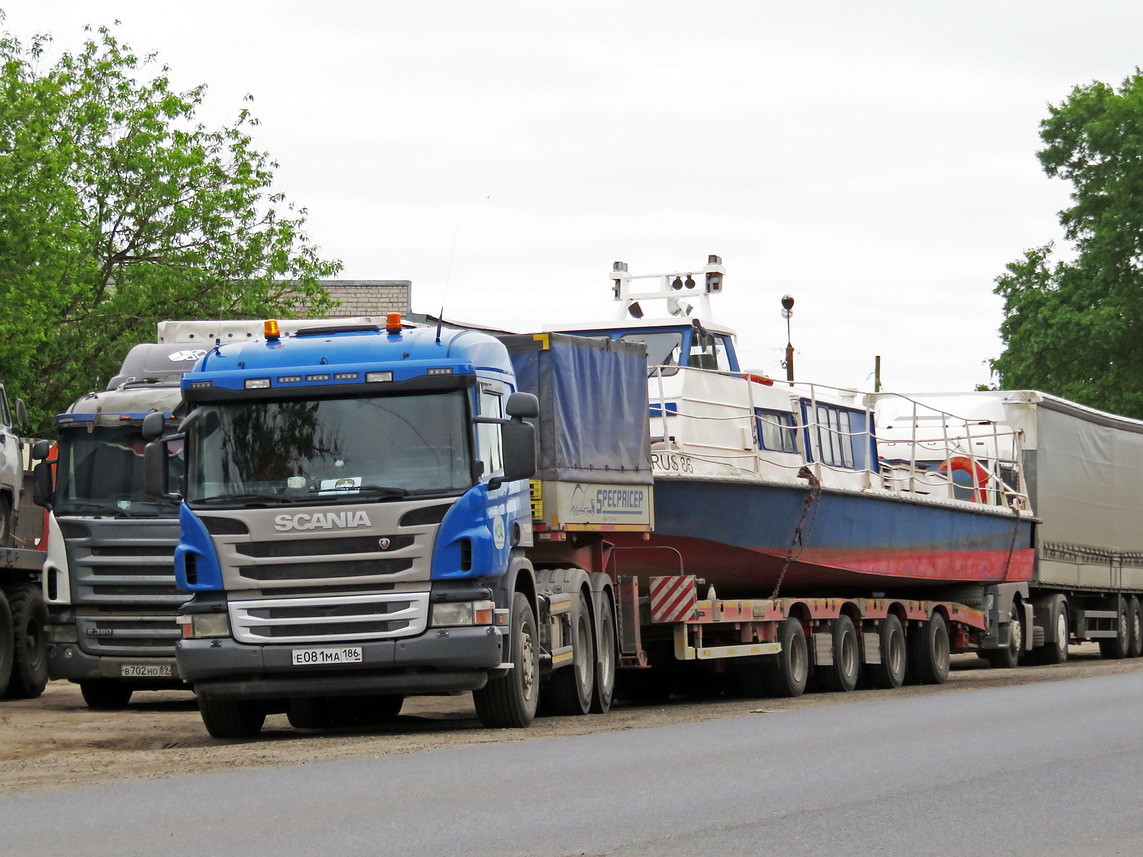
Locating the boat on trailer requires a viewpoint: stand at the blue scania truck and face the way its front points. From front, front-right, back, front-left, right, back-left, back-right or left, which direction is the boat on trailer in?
back

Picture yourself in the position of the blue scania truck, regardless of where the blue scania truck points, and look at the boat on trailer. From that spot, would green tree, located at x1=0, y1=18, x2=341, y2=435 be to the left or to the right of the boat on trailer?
left

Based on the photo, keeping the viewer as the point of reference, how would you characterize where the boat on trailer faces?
facing the viewer and to the left of the viewer

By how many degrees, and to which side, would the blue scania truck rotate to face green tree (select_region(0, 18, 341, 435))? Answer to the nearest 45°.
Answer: approximately 135° to its right

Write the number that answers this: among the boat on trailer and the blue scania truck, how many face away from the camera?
0

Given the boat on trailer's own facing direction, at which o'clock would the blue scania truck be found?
The blue scania truck is roughly at 11 o'clock from the boat on trailer.

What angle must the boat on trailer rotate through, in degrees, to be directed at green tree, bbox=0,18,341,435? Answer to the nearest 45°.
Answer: approximately 90° to its right

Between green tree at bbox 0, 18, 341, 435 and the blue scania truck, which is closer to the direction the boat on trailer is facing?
the blue scania truck
